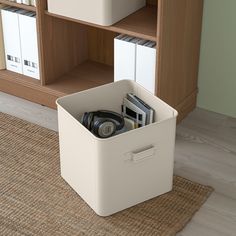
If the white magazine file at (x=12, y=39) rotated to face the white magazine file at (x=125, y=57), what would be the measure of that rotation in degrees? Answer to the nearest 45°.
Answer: approximately 90° to its left

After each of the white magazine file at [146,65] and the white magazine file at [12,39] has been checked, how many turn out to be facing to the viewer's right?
0

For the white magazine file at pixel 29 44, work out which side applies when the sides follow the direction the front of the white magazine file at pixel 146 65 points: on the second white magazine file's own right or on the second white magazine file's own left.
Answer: on the second white magazine file's own right

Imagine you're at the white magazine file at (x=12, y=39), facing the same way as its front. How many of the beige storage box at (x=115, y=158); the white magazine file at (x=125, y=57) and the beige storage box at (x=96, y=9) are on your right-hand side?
0

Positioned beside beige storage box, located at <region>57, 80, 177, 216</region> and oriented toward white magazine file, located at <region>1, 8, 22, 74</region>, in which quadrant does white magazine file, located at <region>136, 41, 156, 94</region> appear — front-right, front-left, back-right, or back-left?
front-right

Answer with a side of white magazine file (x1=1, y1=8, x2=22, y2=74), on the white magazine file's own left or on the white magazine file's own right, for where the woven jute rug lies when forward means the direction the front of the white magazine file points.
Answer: on the white magazine file's own left

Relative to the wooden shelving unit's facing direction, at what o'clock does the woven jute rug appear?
The woven jute rug is roughly at 11 o'clock from the wooden shelving unit.

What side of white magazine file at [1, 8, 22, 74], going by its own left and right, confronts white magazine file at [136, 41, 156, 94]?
left

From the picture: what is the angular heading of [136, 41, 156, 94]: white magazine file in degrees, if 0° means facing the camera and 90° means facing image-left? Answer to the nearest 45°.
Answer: approximately 45°

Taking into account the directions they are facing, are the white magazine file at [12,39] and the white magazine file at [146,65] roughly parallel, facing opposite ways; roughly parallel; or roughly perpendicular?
roughly parallel

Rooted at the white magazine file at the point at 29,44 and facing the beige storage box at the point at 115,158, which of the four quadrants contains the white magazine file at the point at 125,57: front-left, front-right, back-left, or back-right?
front-left

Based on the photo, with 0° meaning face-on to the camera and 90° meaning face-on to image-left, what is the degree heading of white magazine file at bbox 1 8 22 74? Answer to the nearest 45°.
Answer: approximately 45°

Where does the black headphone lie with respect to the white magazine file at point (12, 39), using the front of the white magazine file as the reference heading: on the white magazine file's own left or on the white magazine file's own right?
on the white magazine file's own left

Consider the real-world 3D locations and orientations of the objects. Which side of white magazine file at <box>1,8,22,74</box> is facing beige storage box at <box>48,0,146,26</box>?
left

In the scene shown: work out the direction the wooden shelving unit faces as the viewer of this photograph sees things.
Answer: facing the viewer and to the left of the viewer
